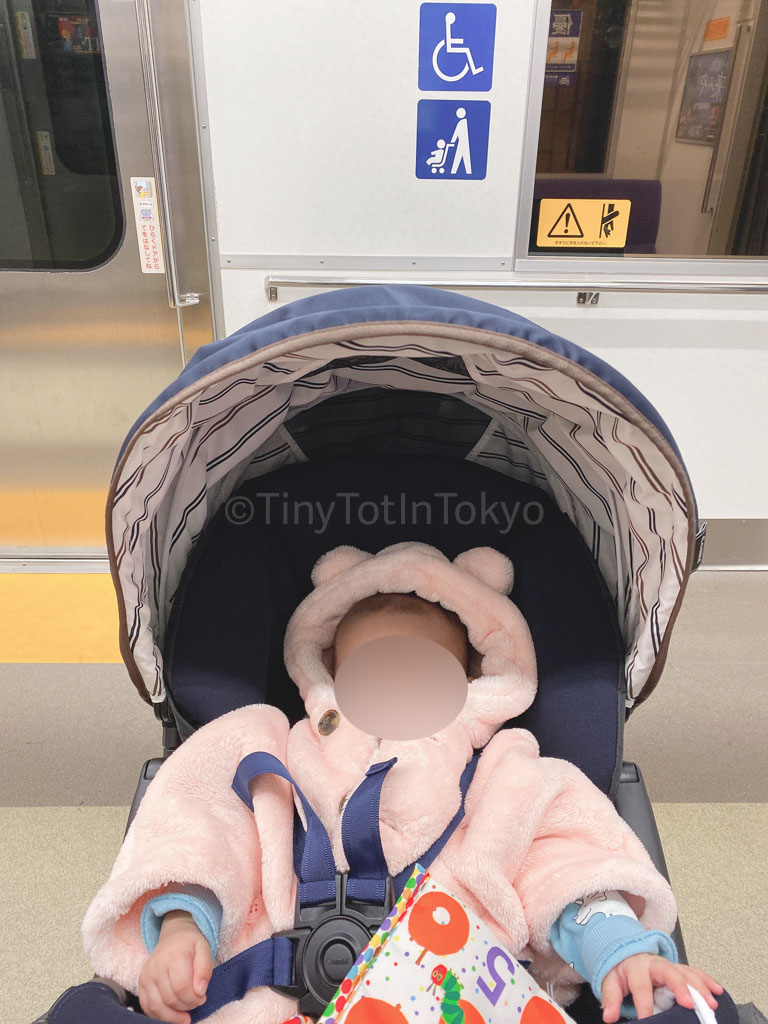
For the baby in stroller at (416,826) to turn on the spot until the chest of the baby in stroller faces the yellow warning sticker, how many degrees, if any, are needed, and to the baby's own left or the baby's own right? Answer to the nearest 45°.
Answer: approximately 180°

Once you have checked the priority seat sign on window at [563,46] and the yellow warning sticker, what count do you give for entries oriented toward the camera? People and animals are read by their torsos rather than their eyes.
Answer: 2

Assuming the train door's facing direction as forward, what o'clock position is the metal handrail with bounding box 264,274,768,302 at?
The metal handrail is roughly at 10 o'clock from the train door.

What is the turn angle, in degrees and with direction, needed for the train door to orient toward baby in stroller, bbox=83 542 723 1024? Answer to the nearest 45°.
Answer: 0° — it already faces them

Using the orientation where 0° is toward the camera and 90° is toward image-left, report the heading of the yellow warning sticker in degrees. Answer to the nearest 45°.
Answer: approximately 0°

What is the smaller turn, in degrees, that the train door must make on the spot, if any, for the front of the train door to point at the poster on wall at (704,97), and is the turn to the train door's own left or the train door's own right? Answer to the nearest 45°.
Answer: approximately 90° to the train door's own left
